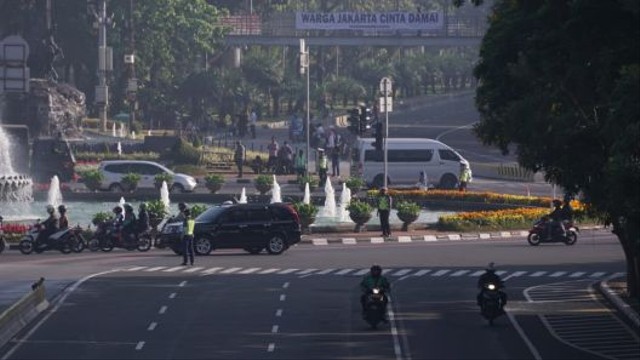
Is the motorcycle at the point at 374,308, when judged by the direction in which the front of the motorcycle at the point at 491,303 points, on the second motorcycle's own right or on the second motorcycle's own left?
on the second motorcycle's own right

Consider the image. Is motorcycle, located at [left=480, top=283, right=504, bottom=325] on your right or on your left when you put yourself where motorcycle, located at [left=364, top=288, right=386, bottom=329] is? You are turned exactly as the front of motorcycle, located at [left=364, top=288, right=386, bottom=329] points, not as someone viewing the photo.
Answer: on your left

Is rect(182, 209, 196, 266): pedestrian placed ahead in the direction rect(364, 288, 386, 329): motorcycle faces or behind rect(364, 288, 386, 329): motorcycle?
behind

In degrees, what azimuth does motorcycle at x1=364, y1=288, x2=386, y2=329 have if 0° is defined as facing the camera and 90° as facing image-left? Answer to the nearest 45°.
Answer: approximately 0°
